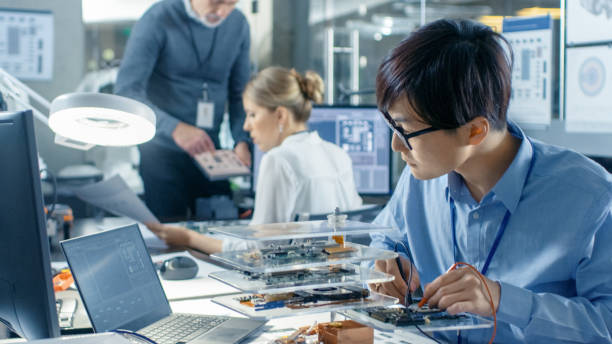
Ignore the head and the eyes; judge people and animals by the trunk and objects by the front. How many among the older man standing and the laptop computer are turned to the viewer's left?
0

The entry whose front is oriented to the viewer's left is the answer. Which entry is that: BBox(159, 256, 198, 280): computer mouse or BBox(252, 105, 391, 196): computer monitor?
the computer mouse

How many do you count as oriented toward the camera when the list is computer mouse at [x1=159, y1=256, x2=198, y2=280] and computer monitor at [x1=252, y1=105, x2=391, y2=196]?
1

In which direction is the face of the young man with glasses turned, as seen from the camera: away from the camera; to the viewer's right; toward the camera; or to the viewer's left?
to the viewer's left

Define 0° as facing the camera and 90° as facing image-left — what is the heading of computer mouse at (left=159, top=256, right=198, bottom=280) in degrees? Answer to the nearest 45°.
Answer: approximately 90°

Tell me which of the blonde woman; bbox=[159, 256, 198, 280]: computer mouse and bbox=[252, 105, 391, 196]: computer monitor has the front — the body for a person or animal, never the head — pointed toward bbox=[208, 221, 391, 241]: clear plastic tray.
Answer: the computer monitor

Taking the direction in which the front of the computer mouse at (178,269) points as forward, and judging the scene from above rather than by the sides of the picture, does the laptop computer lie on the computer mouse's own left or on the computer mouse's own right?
on the computer mouse's own left

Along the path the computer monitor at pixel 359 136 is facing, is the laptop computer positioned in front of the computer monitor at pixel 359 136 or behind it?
in front

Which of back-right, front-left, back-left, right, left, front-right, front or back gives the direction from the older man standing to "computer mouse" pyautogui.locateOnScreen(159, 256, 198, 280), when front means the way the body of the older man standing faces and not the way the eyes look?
front-right

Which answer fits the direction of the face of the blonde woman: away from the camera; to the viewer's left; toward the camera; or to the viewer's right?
to the viewer's left
